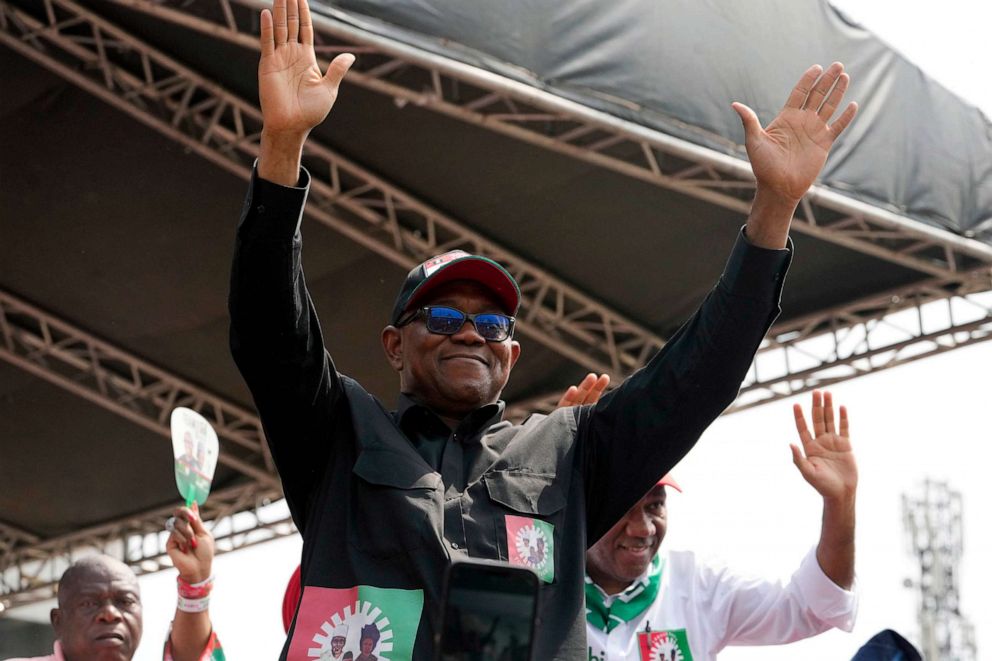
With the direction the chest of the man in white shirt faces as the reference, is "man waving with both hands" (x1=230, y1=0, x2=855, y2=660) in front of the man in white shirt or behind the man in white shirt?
in front

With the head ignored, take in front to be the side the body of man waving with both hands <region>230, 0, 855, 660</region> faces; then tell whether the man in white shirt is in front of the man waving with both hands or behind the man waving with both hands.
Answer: behind

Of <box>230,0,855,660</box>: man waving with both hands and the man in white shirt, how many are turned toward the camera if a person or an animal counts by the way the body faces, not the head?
2

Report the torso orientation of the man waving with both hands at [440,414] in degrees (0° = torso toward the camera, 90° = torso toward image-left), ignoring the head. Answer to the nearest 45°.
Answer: approximately 0°
